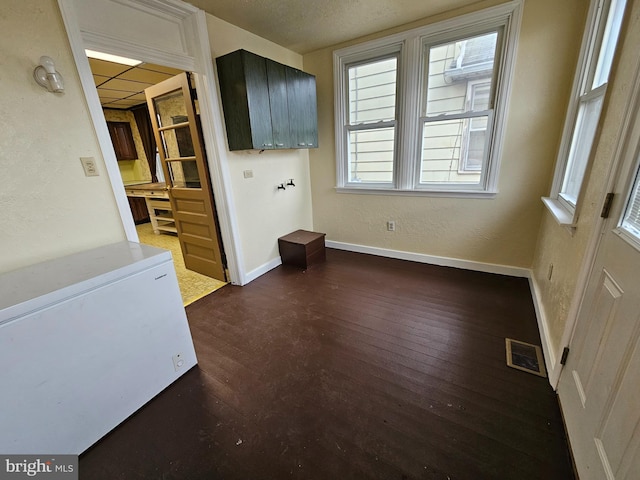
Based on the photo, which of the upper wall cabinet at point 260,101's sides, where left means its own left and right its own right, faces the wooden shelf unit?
back

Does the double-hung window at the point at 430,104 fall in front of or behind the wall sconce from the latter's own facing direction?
in front

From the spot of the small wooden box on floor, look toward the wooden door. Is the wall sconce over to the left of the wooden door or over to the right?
left

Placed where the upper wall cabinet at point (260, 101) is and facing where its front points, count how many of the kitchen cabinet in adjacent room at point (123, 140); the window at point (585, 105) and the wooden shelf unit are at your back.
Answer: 2

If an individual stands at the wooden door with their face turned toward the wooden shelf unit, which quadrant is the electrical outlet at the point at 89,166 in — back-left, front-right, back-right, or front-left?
back-left

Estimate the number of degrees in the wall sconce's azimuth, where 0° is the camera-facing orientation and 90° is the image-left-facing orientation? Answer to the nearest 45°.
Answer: approximately 315°

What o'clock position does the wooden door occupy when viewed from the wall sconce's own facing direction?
The wooden door is roughly at 9 o'clock from the wall sconce.

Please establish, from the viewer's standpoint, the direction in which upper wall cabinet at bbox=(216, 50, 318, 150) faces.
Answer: facing the viewer and to the right of the viewer

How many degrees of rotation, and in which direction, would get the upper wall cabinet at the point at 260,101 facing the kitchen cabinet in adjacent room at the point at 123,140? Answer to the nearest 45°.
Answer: approximately 180°

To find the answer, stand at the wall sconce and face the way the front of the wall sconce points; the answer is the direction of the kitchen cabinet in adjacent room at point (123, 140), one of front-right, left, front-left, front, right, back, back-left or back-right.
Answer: back-left

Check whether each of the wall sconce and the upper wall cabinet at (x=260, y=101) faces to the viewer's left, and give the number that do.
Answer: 0

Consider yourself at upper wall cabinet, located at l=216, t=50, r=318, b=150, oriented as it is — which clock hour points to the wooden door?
The wooden door is roughly at 5 o'clock from the upper wall cabinet.
